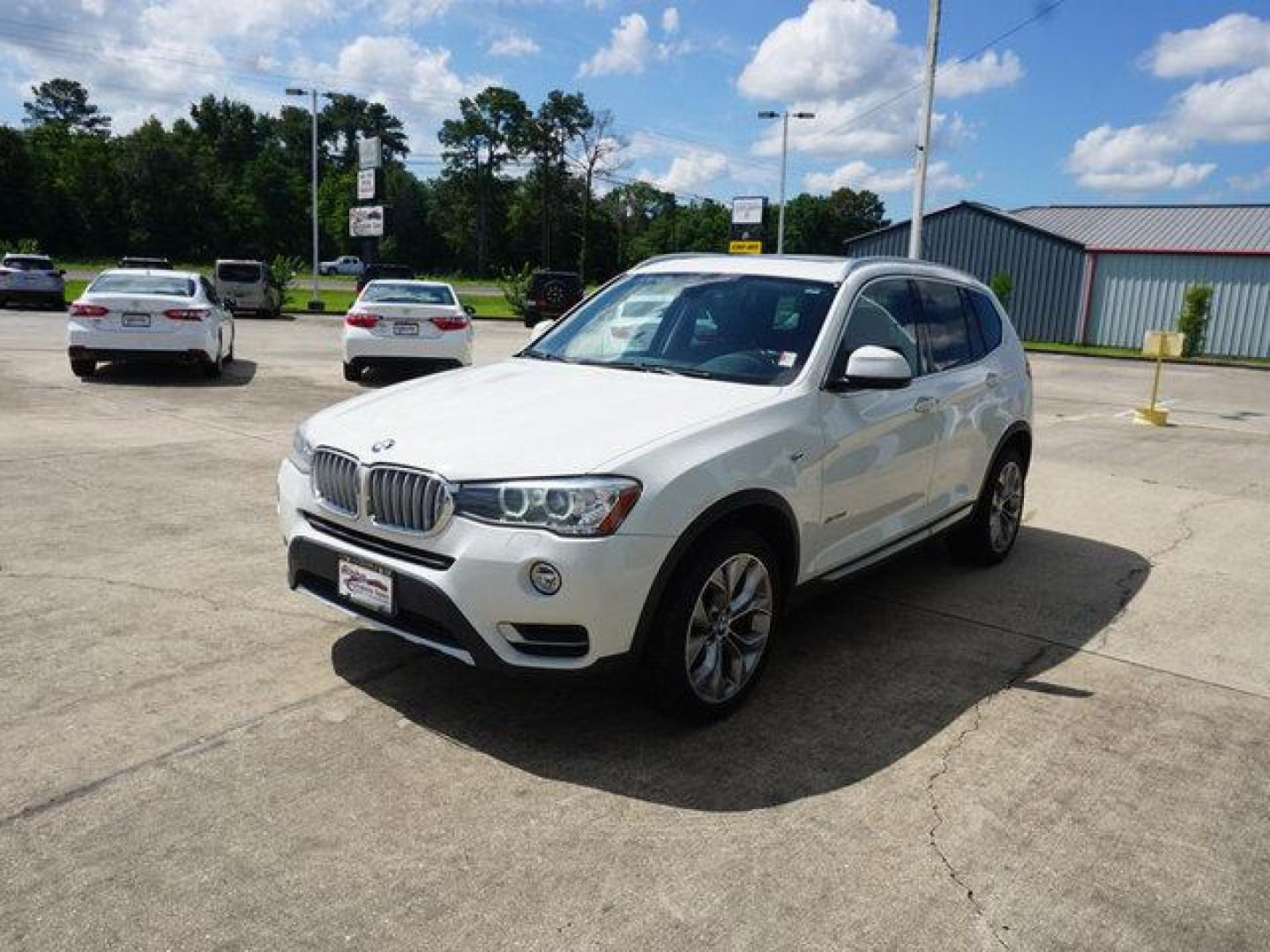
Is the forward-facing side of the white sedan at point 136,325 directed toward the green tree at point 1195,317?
no

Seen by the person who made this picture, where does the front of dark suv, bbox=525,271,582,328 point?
facing away from the viewer

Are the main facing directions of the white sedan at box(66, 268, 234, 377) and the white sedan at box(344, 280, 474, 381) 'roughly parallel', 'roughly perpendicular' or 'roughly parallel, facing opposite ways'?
roughly parallel

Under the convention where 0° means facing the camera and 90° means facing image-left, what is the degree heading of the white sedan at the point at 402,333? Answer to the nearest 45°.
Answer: approximately 180°

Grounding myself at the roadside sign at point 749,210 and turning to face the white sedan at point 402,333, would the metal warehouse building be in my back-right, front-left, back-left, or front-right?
front-left

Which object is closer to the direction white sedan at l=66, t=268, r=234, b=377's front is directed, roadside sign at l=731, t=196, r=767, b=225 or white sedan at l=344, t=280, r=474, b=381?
the roadside sign

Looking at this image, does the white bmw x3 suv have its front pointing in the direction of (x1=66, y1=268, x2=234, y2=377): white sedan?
no

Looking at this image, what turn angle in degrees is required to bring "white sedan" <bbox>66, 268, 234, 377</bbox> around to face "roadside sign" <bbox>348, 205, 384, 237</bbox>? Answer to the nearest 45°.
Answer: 0° — it already faces it

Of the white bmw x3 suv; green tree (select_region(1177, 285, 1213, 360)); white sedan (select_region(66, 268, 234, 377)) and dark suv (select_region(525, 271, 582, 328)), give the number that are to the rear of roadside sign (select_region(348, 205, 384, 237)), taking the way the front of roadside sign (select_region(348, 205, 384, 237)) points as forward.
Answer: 0

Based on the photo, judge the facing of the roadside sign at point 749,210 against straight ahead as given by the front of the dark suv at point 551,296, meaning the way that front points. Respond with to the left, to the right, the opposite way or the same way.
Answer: the opposite way

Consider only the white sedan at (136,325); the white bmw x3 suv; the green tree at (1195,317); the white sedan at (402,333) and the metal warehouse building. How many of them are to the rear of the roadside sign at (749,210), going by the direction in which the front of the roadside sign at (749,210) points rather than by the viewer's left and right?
0

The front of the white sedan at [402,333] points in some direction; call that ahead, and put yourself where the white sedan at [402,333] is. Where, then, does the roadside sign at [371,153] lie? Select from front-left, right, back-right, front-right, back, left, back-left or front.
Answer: front

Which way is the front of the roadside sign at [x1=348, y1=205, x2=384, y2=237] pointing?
toward the camera

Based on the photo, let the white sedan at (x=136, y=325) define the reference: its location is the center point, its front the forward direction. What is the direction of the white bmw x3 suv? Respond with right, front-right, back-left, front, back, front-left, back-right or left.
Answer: back

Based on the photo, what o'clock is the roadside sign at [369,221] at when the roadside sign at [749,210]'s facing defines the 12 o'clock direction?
the roadside sign at [369,221] is roughly at 3 o'clock from the roadside sign at [749,210].

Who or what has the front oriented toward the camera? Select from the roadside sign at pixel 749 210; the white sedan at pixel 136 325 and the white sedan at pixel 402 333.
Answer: the roadside sign

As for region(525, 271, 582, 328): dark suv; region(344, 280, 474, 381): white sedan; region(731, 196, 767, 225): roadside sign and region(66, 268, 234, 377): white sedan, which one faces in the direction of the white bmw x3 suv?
the roadside sign

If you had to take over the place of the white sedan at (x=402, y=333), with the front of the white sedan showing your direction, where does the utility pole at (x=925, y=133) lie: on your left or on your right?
on your right

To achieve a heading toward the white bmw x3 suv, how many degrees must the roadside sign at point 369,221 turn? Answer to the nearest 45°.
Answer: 0° — it already faces it

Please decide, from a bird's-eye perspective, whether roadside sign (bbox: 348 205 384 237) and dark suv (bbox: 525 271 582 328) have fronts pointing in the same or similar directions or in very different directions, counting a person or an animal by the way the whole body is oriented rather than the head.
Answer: very different directions

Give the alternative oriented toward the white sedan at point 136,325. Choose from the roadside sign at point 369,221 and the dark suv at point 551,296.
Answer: the roadside sign

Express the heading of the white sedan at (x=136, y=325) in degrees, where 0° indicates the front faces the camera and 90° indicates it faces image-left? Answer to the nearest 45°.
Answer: approximately 180°
